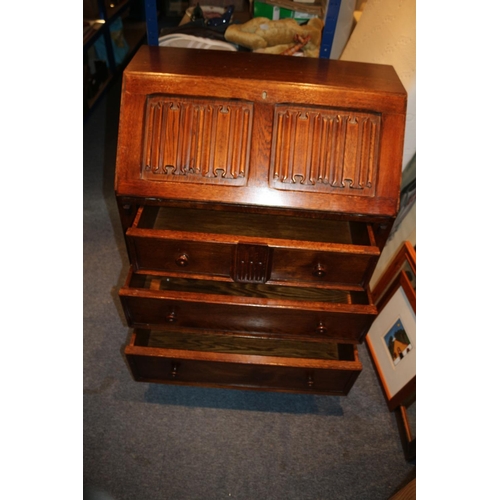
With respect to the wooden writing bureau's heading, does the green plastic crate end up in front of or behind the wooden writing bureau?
behind

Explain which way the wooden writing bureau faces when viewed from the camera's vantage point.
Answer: facing the viewer

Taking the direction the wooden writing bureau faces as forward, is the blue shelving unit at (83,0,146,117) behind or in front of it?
behind
